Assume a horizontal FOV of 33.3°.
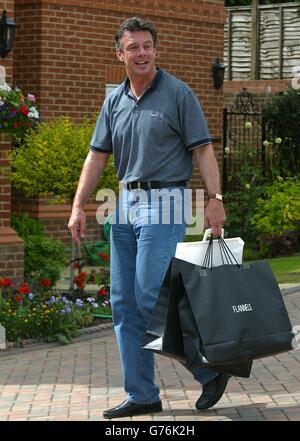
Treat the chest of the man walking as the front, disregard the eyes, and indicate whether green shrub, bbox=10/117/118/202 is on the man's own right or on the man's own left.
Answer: on the man's own right

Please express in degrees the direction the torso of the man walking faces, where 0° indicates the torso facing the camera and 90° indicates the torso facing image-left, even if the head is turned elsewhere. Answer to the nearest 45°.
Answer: approximately 45°

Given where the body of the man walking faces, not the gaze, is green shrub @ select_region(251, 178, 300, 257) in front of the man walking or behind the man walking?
behind

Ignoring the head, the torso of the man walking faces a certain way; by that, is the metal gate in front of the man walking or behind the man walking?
behind
